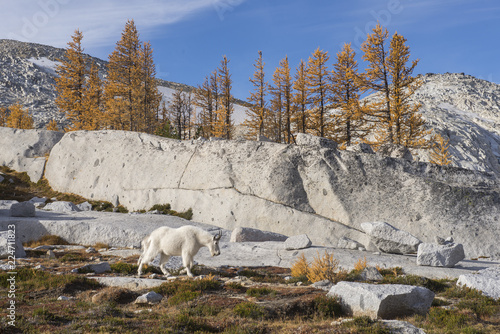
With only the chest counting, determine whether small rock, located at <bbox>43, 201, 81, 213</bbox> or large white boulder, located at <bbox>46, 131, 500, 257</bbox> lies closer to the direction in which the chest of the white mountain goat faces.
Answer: the large white boulder

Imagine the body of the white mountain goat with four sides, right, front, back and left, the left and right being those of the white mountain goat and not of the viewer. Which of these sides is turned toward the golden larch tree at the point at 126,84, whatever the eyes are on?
left

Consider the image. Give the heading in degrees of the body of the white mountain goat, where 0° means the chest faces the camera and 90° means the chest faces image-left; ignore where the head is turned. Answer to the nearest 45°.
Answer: approximately 270°

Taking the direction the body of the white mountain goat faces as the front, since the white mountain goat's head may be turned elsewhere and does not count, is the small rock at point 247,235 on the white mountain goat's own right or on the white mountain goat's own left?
on the white mountain goat's own left

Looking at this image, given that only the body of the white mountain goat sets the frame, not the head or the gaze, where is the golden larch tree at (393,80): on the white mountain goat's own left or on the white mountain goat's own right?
on the white mountain goat's own left

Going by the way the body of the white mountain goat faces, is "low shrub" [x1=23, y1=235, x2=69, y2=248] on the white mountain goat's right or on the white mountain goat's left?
on the white mountain goat's left

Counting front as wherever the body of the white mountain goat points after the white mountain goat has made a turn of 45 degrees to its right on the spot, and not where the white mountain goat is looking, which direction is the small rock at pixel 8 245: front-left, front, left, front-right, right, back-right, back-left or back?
back

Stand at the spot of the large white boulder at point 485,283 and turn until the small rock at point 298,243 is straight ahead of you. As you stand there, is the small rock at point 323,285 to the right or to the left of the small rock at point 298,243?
left

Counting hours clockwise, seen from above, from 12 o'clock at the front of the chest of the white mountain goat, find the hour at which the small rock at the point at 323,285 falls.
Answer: The small rock is roughly at 12 o'clock from the white mountain goat.

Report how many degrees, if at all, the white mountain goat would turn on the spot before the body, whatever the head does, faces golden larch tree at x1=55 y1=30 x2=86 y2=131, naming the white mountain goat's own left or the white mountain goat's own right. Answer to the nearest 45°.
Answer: approximately 90° to the white mountain goat's own left

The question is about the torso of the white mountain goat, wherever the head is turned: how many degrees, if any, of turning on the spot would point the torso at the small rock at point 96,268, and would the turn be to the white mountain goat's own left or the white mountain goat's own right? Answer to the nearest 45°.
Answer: approximately 135° to the white mountain goat's own left

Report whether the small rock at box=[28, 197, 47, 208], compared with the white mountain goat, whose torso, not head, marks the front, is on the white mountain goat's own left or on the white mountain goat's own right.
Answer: on the white mountain goat's own left
